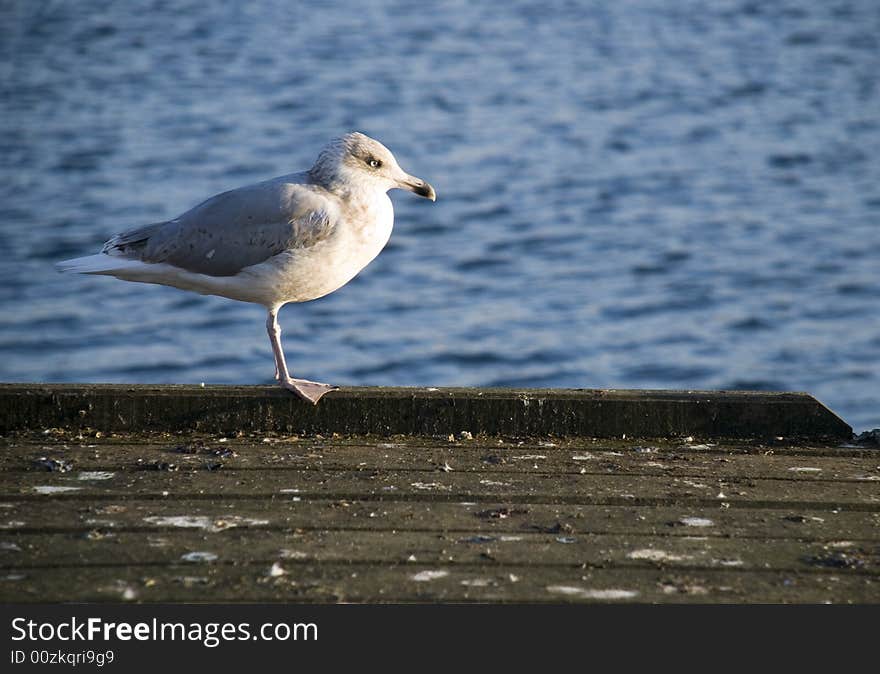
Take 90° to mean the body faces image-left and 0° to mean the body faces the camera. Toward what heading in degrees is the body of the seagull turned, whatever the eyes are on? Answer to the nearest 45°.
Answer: approximately 270°
